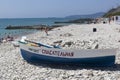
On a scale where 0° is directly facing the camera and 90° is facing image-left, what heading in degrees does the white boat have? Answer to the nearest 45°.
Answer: approximately 90°
